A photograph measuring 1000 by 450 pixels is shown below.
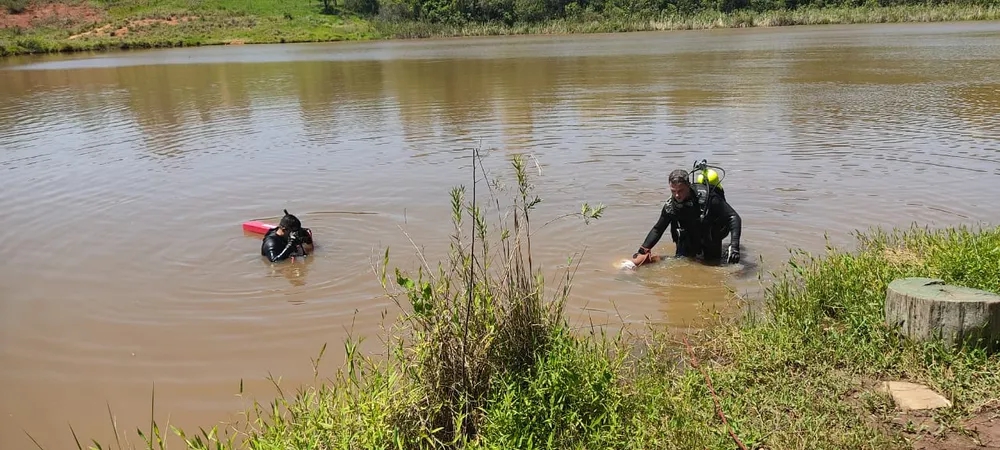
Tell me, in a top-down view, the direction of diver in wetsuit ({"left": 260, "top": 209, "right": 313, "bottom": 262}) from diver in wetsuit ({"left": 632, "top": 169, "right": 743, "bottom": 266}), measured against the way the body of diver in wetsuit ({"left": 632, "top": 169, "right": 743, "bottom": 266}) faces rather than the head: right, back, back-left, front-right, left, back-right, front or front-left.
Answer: front-right

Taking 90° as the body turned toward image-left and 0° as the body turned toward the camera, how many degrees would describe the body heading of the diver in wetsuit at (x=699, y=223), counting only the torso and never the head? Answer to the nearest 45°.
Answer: approximately 45°

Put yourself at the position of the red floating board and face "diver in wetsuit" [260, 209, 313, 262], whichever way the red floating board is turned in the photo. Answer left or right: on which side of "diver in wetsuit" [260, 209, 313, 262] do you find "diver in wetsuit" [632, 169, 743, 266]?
left

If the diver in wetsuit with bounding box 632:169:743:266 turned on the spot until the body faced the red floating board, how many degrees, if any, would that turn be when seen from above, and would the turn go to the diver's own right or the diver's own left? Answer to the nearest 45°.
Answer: approximately 45° to the diver's own right
